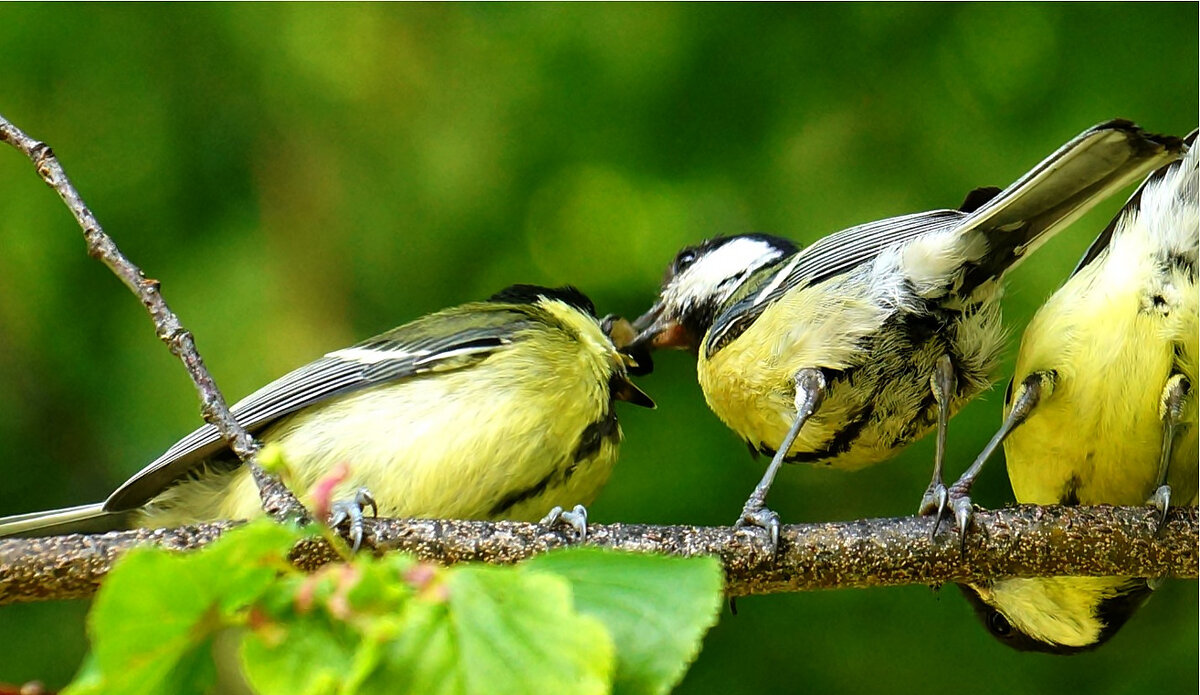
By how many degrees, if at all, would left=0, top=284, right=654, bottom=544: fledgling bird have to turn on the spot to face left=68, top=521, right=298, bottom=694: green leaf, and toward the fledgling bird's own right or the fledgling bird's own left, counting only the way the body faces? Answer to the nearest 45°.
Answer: approximately 90° to the fledgling bird's own right

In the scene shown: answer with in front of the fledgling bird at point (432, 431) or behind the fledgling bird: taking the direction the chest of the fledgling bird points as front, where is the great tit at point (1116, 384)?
in front

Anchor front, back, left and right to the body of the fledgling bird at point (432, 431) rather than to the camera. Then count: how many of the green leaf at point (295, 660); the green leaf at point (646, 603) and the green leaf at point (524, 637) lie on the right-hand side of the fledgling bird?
3

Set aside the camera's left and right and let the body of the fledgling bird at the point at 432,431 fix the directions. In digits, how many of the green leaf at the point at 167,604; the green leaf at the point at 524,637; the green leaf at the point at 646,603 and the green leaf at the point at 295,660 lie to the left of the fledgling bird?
0

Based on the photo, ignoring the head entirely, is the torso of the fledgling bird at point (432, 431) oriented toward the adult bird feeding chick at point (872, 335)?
yes

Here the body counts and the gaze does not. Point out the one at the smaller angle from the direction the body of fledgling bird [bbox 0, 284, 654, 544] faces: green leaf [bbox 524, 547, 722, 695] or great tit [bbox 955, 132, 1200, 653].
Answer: the great tit

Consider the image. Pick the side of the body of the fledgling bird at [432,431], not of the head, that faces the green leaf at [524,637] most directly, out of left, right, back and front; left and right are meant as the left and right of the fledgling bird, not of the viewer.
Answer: right

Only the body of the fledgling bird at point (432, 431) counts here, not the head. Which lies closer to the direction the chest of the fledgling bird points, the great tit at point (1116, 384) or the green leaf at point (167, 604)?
the great tit

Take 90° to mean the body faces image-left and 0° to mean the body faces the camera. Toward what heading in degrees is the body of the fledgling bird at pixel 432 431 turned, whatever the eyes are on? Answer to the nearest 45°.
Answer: approximately 270°

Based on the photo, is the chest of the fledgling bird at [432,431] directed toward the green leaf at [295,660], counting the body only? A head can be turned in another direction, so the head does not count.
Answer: no

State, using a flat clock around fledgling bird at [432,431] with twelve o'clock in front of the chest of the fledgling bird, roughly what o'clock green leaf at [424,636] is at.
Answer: The green leaf is roughly at 3 o'clock from the fledgling bird.

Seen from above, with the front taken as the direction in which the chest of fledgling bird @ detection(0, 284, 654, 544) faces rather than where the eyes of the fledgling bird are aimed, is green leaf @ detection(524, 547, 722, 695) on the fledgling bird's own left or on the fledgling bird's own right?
on the fledgling bird's own right

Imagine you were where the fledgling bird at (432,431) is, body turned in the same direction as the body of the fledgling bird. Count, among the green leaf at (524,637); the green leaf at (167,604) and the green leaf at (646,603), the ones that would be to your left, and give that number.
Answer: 0

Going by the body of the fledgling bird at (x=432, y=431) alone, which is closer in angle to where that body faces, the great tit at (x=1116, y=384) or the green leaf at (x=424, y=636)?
the great tit
